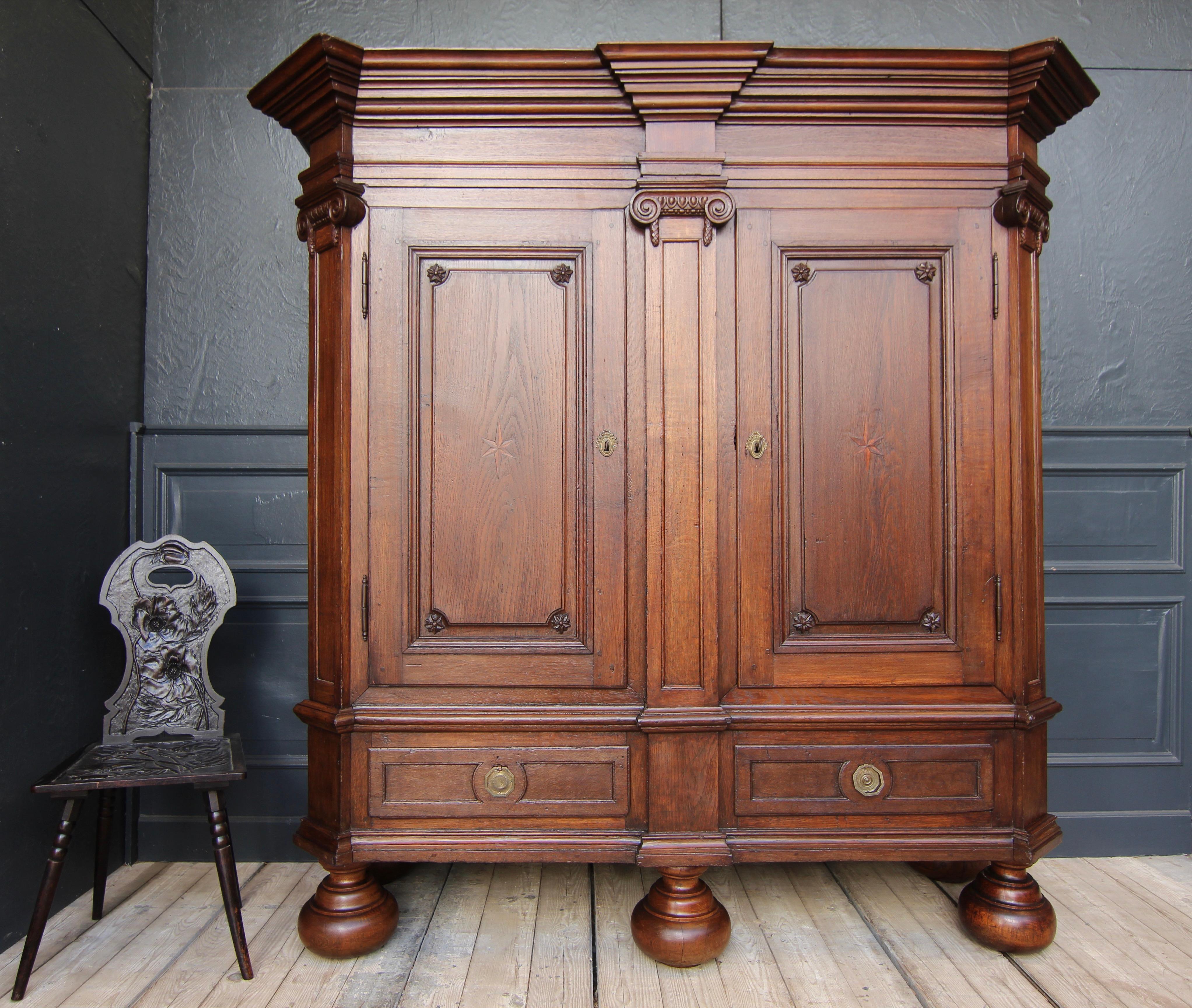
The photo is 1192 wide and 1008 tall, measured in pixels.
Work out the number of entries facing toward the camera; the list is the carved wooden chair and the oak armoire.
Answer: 2

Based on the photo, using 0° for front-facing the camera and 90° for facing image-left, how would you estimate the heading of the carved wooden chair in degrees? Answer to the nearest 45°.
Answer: approximately 0°

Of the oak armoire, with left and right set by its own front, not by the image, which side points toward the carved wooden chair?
right

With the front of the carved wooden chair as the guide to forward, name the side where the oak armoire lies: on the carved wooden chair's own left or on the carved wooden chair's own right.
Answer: on the carved wooden chair's own left
